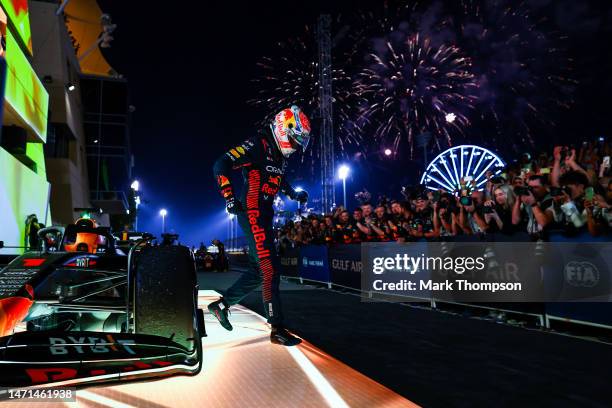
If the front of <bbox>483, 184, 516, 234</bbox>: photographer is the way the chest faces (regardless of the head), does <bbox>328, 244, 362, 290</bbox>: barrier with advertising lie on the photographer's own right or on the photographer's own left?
on the photographer's own right

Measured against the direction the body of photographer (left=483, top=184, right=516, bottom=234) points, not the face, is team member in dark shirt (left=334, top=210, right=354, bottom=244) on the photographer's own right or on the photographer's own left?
on the photographer's own right

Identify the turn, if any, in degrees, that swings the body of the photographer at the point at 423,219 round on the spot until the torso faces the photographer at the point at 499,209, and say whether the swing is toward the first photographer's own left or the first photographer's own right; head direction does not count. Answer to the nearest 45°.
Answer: approximately 90° to the first photographer's own left

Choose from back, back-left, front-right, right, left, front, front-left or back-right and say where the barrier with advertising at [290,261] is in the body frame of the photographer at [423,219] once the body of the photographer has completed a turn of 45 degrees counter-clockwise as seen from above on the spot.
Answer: back-right

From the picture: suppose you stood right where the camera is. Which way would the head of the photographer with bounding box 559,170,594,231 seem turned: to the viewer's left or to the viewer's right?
to the viewer's left

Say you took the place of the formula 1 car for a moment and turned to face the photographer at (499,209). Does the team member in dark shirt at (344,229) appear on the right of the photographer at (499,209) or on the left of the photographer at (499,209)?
left

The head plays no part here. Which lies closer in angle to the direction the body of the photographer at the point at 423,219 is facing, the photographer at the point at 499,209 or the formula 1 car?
the formula 1 car

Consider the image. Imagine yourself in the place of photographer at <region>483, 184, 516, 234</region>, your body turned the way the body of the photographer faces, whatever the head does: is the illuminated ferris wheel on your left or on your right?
on your right

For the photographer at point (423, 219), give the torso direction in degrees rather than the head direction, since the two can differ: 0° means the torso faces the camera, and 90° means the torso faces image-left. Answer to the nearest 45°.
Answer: approximately 45°

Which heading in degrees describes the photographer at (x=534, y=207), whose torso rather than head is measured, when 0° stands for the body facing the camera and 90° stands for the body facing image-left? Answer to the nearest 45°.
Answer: approximately 45°
